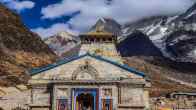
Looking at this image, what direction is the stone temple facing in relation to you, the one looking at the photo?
facing the viewer
